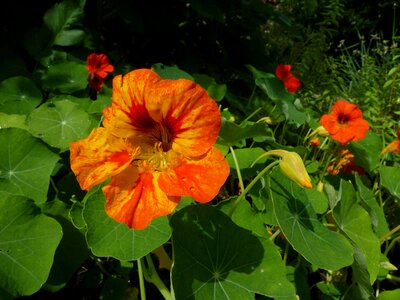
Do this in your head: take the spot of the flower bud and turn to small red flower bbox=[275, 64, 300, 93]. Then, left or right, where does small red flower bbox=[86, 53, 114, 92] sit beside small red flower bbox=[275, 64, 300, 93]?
left

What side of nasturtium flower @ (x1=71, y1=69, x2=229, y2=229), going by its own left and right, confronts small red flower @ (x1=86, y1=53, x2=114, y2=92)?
back

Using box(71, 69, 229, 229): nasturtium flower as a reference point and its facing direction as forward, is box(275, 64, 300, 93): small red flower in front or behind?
behind

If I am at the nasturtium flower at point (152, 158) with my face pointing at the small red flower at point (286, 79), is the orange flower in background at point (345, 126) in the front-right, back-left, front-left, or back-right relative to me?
front-right

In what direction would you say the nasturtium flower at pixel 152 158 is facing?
toward the camera

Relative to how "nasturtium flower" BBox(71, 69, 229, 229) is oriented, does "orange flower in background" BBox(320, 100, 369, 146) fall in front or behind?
behind
